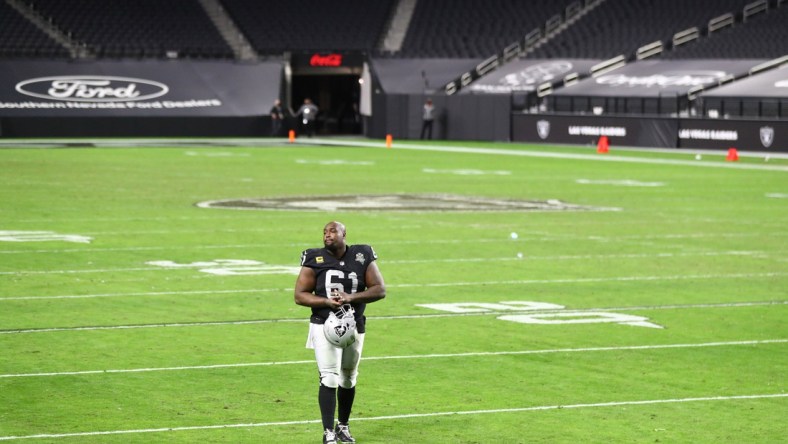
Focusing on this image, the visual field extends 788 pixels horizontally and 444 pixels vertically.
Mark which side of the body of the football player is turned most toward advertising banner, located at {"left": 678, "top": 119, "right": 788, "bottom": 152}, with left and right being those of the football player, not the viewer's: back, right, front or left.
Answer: back

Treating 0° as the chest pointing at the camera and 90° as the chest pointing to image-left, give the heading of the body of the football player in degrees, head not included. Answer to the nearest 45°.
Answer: approximately 0°

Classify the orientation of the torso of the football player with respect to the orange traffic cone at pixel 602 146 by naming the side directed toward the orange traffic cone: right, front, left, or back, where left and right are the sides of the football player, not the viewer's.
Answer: back
